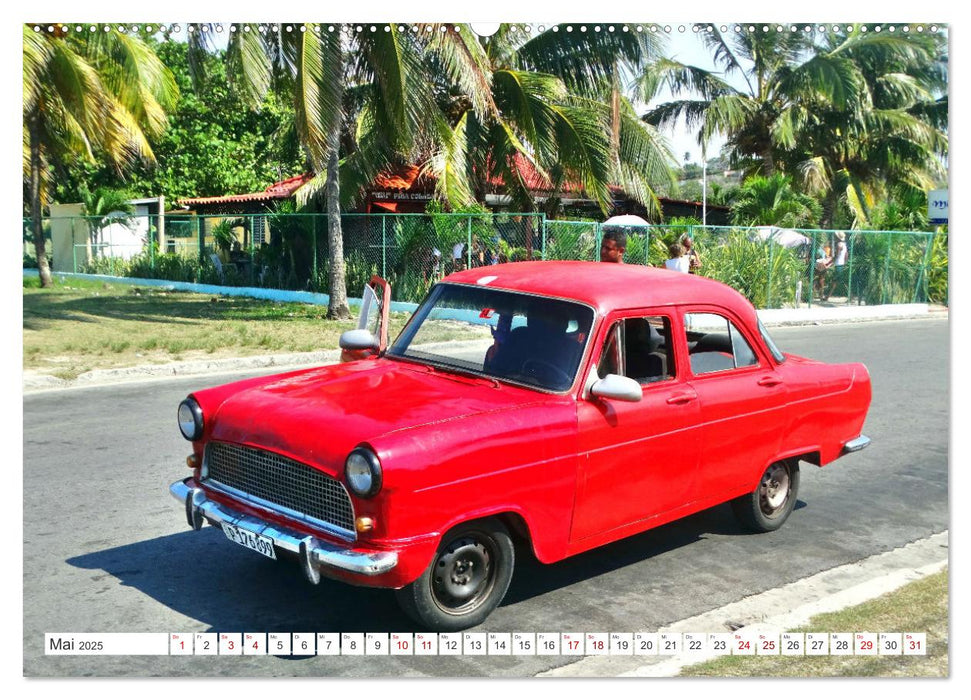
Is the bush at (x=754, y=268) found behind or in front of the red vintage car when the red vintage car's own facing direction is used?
behind

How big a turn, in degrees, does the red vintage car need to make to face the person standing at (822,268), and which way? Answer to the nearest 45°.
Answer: approximately 135° to its right

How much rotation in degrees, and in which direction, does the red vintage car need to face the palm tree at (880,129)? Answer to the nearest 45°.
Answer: approximately 180°

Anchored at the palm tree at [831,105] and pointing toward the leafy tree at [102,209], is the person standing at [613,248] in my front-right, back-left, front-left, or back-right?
front-left

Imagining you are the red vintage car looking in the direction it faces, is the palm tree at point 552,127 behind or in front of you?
behind

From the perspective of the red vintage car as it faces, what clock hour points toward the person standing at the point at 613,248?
The person standing is roughly at 5 o'clock from the red vintage car.

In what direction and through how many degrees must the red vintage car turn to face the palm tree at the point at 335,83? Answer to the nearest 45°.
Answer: approximately 135° to its right

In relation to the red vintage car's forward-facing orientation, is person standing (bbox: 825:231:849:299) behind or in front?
behind

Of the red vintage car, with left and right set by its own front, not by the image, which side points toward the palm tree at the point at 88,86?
right

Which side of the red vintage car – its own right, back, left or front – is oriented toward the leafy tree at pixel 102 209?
right

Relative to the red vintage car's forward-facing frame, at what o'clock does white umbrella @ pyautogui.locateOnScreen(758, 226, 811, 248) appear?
The white umbrella is roughly at 5 o'clock from the red vintage car.

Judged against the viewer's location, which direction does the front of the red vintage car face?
facing the viewer and to the left of the viewer

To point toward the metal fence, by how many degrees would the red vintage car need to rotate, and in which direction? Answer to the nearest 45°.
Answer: approximately 135° to its right
